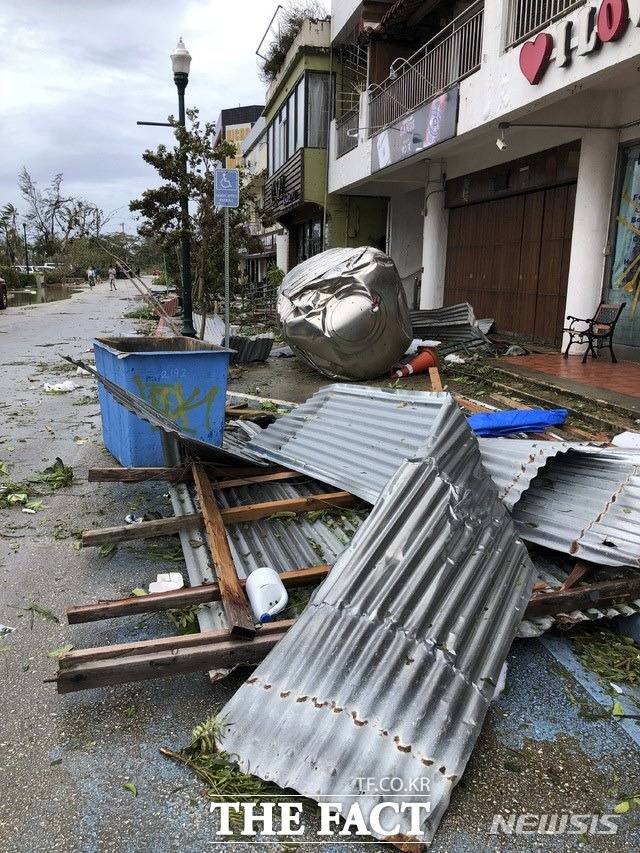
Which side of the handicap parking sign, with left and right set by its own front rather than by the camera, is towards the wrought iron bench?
left

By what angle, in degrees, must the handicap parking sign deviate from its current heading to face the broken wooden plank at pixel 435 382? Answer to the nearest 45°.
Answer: approximately 45° to its left

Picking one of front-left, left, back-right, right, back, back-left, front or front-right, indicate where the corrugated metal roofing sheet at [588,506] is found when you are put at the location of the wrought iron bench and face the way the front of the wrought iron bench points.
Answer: front-left

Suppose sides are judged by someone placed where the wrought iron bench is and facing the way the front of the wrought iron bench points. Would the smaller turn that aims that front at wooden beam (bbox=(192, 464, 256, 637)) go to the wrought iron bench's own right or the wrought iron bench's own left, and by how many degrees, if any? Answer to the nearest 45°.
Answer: approximately 45° to the wrought iron bench's own left

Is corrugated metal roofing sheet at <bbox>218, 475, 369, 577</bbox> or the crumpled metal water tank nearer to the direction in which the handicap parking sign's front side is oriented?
the corrugated metal roofing sheet

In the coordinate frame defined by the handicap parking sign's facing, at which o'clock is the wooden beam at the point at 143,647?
The wooden beam is roughly at 12 o'clock from the handicap parking sign.

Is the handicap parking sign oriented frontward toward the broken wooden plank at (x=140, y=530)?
yes

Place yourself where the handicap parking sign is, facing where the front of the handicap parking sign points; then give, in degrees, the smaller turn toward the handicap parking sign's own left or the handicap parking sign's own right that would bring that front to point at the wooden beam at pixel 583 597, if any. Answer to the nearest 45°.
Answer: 0° — it already faces it

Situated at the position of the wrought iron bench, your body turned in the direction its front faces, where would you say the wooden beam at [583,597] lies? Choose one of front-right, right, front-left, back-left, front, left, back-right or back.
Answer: front-left

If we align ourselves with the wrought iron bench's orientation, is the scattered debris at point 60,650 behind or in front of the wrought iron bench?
in front

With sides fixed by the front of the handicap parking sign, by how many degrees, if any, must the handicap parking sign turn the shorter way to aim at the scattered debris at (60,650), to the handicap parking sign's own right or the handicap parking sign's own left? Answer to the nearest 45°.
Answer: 0° — it already faces it

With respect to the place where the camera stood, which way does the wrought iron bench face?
facing the viewer and to the left of the viewer

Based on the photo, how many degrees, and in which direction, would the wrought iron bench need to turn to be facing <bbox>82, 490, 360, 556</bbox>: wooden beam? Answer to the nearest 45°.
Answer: approximately 45° to its left

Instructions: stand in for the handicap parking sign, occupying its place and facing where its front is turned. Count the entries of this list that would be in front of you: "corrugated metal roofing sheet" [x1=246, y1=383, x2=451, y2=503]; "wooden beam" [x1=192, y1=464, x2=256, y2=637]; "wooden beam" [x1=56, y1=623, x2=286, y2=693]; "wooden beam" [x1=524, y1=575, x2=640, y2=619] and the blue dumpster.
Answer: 5

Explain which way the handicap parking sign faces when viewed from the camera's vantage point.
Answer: facing the viewer

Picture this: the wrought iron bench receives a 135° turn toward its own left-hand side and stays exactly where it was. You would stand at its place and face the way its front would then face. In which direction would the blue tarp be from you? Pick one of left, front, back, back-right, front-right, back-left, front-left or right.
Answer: right

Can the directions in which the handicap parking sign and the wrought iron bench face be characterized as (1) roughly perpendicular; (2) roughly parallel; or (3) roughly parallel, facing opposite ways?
roughly perpendicular

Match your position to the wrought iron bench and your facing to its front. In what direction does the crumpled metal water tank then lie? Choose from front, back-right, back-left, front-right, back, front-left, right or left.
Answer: front

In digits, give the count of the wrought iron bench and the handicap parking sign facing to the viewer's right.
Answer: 0

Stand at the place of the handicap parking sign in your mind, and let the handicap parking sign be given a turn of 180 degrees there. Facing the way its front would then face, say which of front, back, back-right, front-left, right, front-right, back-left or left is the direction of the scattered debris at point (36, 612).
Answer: back
